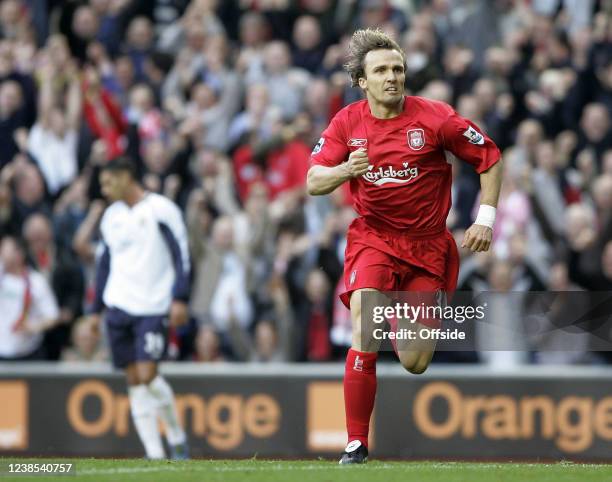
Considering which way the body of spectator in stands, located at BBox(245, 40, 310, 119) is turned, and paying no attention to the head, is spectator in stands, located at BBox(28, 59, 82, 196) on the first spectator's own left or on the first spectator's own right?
on the first spectator's own right

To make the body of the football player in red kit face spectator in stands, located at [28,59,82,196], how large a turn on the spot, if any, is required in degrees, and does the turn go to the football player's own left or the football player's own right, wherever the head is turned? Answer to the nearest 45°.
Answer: approximately 135° to the football player's own right

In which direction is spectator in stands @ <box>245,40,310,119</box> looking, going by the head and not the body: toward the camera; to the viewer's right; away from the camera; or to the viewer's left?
toward the camera

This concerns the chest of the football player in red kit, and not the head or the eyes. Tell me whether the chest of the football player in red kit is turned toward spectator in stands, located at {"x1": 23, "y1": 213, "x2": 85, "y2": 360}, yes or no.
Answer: no

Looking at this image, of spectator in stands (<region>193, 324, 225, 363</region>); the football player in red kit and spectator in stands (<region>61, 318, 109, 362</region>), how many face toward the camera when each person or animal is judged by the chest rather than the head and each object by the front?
3

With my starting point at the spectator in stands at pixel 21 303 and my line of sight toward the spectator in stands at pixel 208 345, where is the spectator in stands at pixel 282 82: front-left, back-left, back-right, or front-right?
front-left

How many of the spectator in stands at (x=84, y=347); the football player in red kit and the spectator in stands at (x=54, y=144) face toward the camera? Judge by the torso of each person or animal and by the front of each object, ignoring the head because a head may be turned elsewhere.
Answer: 3

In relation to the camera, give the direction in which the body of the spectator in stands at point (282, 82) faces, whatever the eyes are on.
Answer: toward the camera

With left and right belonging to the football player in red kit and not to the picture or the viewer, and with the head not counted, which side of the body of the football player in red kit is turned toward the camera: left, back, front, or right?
front

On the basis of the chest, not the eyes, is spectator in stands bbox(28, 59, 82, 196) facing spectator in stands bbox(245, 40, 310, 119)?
no

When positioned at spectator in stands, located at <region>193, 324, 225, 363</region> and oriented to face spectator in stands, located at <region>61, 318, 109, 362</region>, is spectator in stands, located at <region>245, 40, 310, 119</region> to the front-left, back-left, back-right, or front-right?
back-right

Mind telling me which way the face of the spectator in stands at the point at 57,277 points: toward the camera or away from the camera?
toward the camera

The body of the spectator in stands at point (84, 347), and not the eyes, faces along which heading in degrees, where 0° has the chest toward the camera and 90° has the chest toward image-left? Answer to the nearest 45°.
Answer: approximately 0°

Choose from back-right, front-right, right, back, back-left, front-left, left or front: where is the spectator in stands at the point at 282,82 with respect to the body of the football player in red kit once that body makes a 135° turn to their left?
front-left

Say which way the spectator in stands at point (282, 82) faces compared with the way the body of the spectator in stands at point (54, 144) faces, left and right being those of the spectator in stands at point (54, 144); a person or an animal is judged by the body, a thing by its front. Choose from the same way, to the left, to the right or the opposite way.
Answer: the same way

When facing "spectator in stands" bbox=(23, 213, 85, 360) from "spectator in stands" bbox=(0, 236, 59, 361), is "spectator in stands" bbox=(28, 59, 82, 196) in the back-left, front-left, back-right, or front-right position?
front-left
